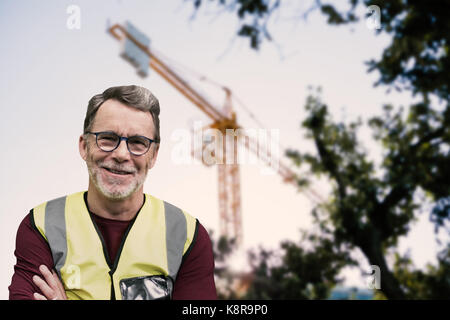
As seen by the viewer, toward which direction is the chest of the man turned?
toward the camera

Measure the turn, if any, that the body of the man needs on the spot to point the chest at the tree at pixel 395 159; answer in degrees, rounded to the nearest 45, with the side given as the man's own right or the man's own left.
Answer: approximately 135° to the man's own left
